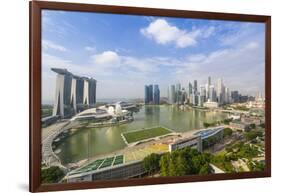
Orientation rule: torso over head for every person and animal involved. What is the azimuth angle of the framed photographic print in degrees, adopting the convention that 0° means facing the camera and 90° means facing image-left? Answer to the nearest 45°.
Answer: approximately 315°
